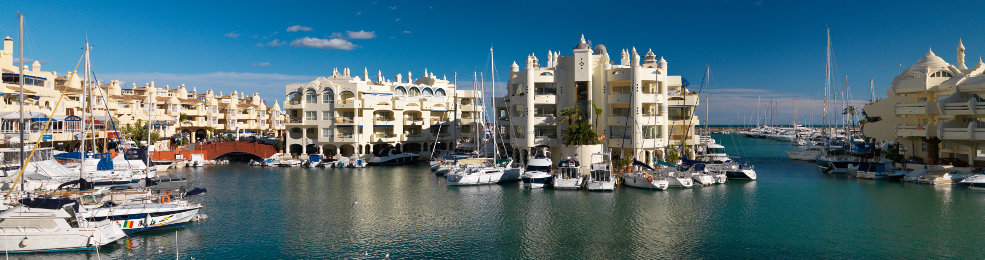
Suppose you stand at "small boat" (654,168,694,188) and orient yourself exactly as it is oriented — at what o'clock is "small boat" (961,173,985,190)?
"small boat" (961,173,985,190) is roughly at 10 o'clock from "small boat" (654,168,694,188).

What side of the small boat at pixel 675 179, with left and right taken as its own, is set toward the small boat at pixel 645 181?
right

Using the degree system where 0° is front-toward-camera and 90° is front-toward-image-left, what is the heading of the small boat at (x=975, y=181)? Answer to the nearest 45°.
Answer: approximately 90°

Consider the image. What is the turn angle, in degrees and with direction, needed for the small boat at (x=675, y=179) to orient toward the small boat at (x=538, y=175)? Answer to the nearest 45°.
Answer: approximately 135° to its right

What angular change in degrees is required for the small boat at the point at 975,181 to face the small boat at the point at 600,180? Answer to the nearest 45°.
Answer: approximately 45° to its left

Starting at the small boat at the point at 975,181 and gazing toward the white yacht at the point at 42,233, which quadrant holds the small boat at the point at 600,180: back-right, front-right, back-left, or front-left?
front-right

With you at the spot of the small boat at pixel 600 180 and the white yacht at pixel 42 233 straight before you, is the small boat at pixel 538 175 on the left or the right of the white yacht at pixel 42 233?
right

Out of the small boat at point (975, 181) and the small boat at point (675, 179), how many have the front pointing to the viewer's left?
1

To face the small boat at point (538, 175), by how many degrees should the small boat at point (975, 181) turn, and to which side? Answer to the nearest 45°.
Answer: approximately 45° to its left

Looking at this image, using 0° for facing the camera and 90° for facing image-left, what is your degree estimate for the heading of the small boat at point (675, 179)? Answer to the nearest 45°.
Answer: approximately 315°

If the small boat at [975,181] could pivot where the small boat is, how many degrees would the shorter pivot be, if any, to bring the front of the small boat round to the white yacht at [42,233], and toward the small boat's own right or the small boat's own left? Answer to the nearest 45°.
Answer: approximately 45° to the small boat's own left
